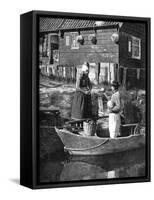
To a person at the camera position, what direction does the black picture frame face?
facing the viewer and to the right of the viewer
